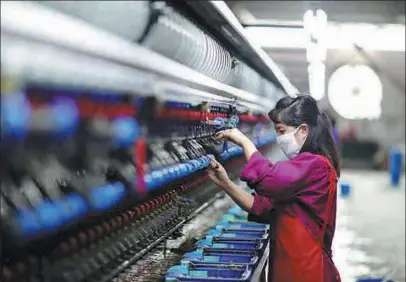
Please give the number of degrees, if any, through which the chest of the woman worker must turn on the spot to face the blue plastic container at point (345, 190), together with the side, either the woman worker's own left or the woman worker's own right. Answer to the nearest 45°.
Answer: approximately 90° to the woman worker's own right

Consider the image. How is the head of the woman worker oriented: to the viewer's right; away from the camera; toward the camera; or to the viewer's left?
to the viewer's left

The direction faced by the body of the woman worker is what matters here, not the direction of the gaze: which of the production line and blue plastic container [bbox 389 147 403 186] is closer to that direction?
the production line

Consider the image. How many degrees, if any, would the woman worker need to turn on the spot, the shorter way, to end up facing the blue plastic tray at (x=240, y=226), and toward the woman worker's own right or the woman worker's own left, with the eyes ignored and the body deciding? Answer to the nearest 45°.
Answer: approximately 45° to the woman worker's own right

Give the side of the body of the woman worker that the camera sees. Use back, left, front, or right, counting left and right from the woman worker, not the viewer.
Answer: left

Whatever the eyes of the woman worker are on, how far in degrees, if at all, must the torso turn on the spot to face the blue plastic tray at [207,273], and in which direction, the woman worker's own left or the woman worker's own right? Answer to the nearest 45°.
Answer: approximately 45° to the woman worker's own left
